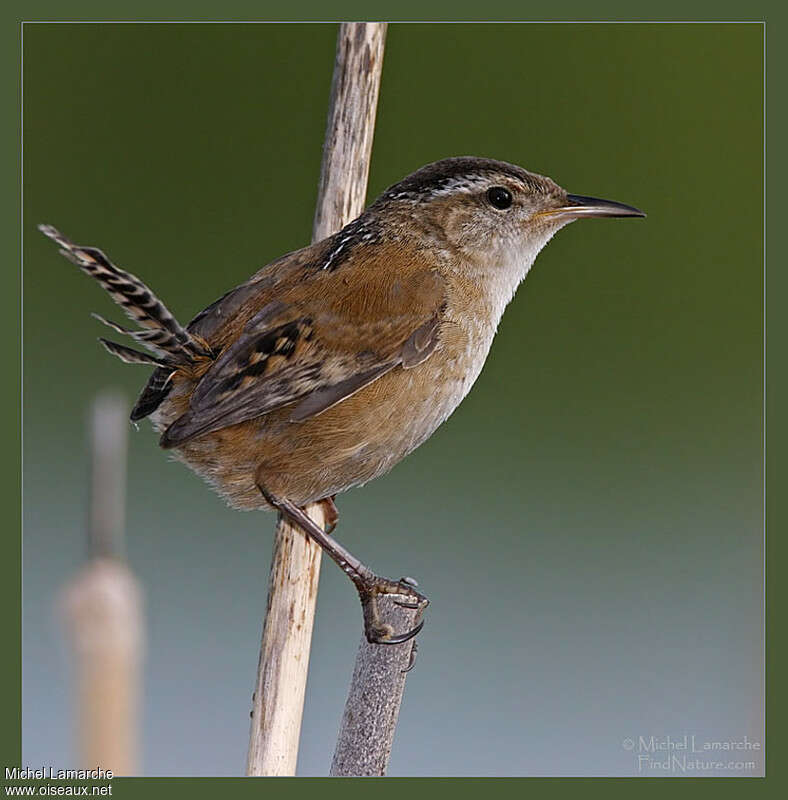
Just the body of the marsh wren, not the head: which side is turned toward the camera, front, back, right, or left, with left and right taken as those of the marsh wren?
right
